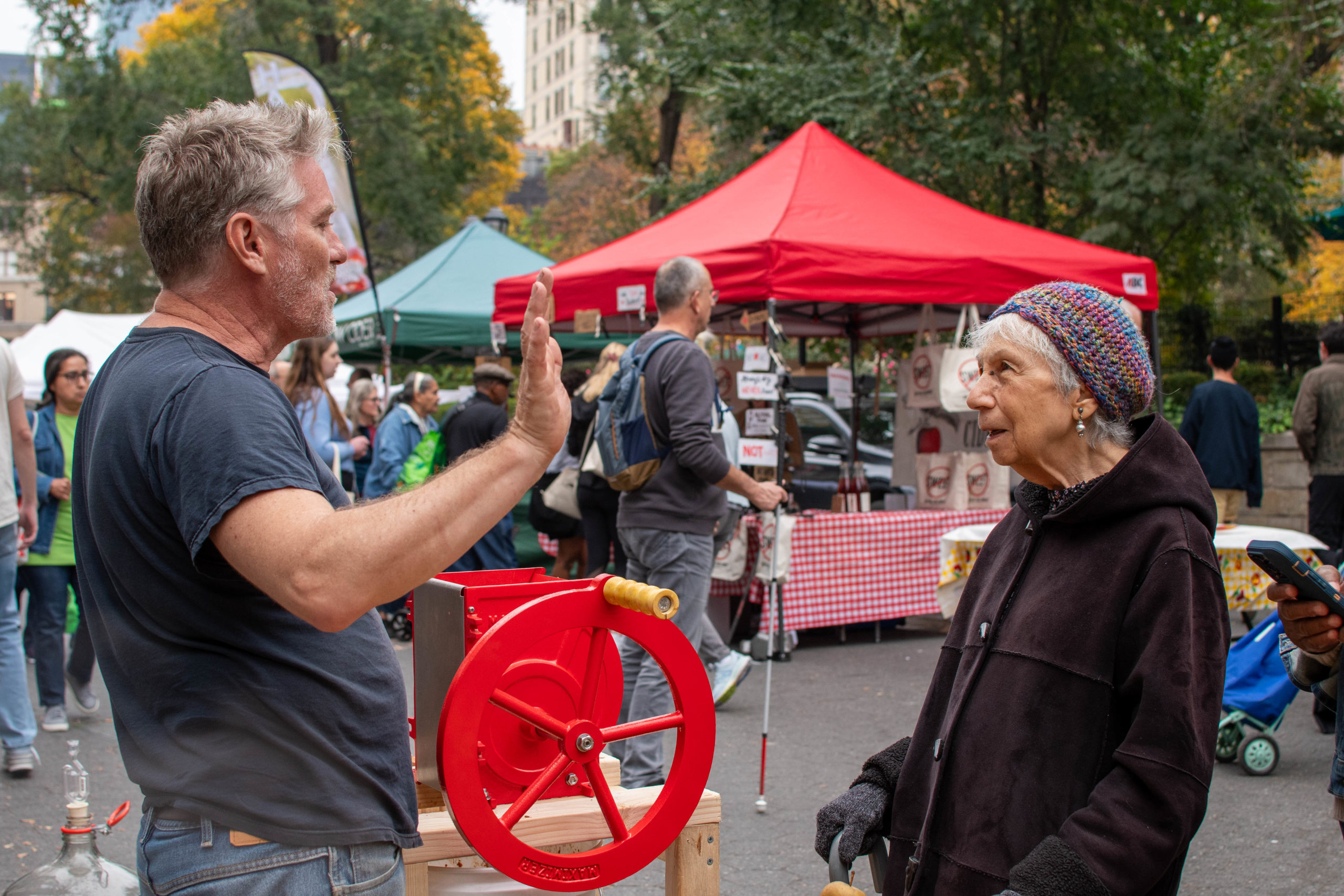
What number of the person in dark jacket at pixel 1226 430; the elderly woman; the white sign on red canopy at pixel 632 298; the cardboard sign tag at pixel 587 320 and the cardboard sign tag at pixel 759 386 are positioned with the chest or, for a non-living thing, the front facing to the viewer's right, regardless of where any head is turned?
0

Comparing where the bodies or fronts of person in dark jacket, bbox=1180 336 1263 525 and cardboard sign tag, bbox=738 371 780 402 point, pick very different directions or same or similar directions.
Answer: very different directions

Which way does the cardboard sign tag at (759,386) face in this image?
toward the camera

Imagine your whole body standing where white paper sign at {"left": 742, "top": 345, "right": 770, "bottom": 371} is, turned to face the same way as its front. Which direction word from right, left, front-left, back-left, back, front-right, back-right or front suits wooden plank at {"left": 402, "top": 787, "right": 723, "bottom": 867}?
front

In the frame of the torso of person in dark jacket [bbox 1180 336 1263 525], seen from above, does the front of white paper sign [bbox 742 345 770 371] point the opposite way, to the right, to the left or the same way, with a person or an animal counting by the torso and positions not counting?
the opposite way

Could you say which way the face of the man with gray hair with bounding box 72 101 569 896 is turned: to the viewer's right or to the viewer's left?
to the viewer's right

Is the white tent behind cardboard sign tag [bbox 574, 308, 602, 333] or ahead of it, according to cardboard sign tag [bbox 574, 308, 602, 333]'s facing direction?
behind

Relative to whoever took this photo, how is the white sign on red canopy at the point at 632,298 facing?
facing the viewer

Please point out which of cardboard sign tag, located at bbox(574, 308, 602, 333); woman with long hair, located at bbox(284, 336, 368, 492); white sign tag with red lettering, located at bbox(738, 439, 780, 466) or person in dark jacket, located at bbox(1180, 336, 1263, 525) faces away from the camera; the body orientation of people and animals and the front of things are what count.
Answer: the person in dark jacket

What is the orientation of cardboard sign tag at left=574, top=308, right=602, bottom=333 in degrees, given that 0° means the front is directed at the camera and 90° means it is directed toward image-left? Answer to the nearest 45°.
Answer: approximately 0°

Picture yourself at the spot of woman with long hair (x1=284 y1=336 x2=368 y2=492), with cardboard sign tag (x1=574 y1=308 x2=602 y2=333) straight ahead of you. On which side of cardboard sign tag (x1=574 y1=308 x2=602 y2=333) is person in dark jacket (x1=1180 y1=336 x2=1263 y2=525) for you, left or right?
right

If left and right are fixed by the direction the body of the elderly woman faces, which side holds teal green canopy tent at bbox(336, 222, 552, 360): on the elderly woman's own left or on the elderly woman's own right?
on the elderly woman's own right
